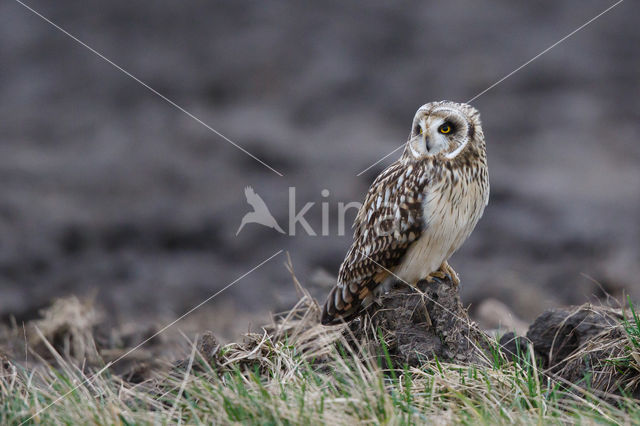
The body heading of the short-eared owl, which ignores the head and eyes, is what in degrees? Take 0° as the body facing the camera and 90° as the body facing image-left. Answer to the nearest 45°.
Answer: approximately 315°
